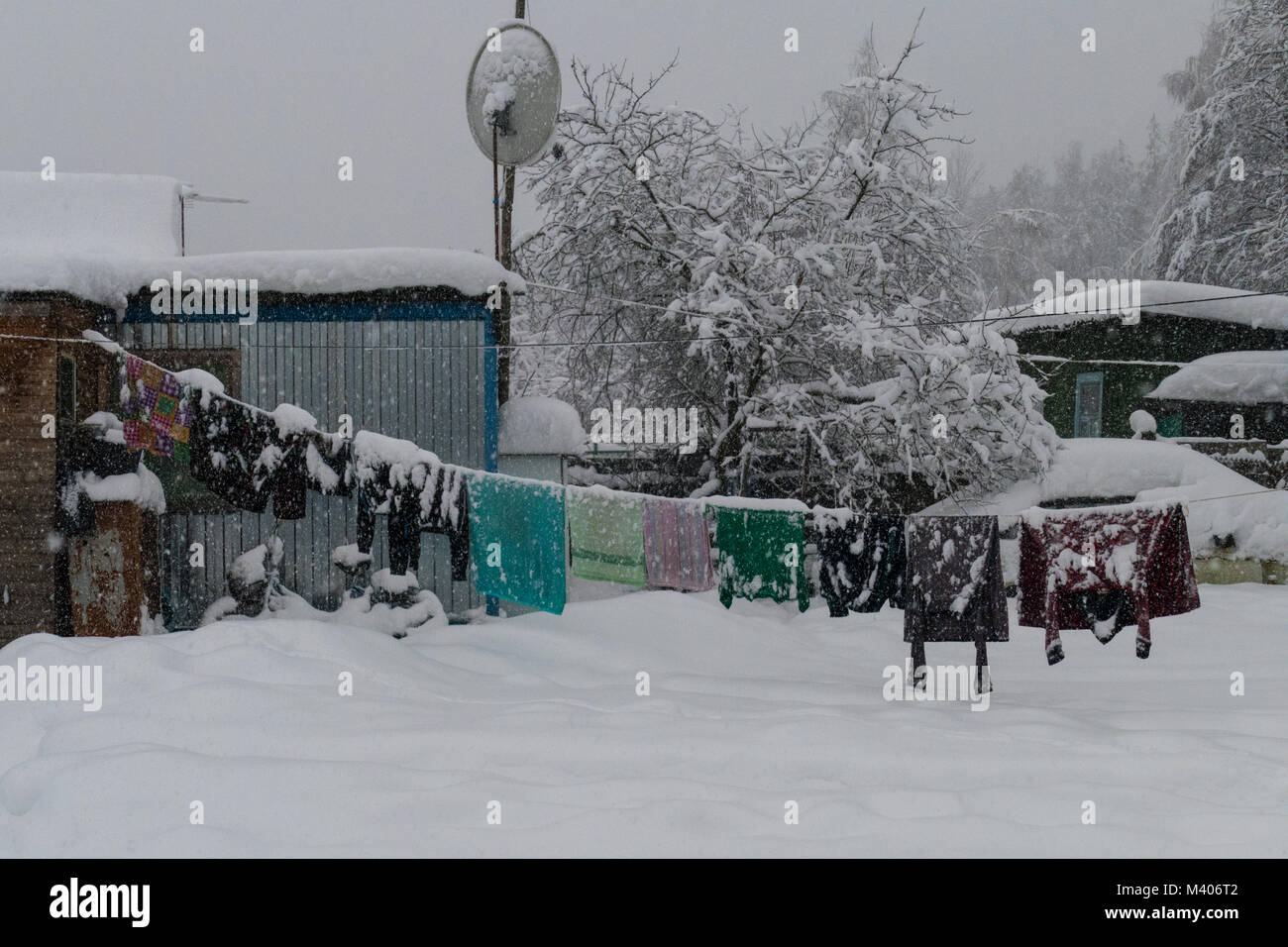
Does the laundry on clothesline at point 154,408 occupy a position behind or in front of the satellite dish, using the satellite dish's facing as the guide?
in front

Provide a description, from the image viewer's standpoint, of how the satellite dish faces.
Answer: facing the viewer and to the left of the viewer

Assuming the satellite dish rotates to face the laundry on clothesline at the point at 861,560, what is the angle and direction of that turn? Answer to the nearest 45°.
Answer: approximately 90° to its left

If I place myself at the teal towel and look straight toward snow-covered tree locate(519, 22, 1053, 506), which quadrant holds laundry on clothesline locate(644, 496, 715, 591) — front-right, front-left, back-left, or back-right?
front-right

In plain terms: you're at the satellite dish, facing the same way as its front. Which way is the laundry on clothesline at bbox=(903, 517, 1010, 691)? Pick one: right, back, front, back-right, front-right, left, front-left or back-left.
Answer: left

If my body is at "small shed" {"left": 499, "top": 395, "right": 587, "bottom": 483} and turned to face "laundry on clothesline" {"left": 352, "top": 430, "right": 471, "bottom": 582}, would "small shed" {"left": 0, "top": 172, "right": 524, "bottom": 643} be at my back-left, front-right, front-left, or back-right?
front-right

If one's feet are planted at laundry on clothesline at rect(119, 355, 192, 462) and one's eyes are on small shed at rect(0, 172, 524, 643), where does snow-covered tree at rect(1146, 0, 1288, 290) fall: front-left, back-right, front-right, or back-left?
front-right
